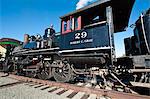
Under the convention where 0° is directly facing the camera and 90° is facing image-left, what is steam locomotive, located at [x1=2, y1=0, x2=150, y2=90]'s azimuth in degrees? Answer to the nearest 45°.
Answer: approximately 135°
